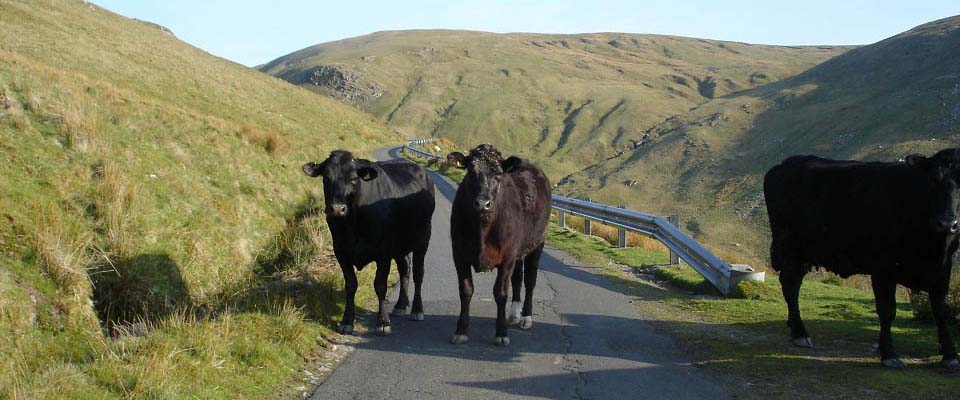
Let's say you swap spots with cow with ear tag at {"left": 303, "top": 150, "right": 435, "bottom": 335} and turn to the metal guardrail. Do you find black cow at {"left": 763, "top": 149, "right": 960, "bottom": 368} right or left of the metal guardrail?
right

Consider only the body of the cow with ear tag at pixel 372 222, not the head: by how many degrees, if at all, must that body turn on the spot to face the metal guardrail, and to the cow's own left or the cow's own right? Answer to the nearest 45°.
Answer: approximately 180°

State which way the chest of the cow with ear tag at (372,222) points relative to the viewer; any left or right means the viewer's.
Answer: facing the viewer and to the left of the viewer

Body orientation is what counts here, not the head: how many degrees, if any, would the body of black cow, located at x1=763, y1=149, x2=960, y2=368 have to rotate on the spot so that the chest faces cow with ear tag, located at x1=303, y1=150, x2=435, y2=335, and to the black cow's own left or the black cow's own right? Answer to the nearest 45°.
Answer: approximately 135° to the black cow's own right

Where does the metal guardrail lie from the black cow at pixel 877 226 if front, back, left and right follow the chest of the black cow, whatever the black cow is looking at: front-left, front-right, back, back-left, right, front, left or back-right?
back

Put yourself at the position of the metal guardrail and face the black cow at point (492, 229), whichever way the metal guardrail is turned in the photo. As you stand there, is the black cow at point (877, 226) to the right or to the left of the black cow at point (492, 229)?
left

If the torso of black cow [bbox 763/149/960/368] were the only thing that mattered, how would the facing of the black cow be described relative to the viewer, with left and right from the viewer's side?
facing the viewer and to the right of the viewer
